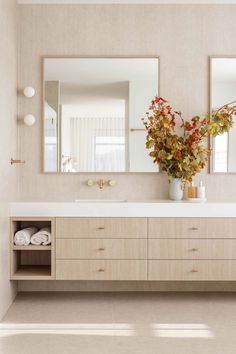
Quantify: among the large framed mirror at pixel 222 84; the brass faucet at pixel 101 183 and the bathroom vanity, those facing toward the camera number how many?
3

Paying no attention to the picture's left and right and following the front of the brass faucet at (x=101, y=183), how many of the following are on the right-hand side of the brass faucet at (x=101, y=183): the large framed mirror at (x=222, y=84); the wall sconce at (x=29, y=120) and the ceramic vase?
1

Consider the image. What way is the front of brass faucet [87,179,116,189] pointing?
toward the camera

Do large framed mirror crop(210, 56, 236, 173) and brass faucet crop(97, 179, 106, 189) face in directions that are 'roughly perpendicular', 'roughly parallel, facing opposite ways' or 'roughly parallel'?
roughly parallel

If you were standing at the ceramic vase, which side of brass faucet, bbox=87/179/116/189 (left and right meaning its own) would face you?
left

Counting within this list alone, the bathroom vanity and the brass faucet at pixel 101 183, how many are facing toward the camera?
2

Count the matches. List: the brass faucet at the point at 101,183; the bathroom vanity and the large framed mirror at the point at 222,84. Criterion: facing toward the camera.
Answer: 3

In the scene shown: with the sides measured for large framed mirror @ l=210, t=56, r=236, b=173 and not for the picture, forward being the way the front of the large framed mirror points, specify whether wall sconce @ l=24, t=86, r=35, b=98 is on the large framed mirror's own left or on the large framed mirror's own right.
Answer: on the large framed mirror's own right

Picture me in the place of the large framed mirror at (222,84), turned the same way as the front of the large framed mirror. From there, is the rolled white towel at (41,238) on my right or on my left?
on my right

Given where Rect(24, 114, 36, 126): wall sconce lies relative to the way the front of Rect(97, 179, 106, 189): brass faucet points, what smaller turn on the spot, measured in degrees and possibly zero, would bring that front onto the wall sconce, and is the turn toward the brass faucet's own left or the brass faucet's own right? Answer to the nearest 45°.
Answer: approximately 90° to the brass faucet's own right

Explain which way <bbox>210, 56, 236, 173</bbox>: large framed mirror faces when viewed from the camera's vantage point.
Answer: facing the viewer
